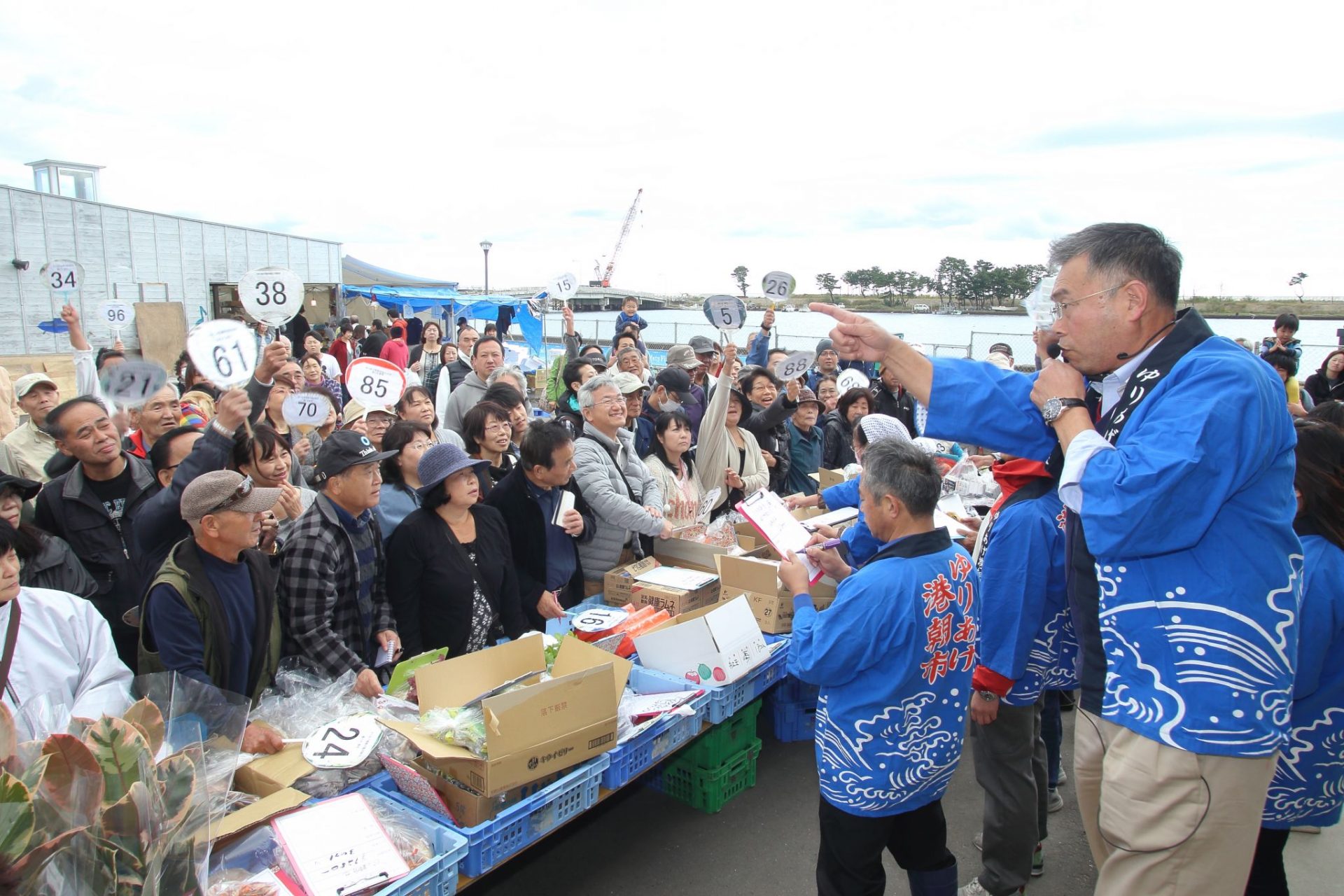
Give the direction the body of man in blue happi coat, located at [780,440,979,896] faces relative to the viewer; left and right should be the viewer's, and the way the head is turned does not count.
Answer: facing away from the viewer and to the left of the viewer

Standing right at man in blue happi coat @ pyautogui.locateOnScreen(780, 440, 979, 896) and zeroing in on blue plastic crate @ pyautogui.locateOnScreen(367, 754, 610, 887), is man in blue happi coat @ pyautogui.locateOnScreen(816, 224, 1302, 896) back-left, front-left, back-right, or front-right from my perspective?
back-left

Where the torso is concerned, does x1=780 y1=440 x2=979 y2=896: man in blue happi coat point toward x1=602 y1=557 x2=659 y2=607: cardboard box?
yes

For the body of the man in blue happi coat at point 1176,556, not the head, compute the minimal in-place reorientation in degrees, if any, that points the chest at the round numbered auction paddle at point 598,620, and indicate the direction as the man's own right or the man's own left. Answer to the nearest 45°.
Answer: approximately 45° to the man's own right

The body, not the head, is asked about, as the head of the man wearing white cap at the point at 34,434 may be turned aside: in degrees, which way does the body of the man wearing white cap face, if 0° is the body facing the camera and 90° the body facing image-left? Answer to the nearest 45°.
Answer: approximately 315°

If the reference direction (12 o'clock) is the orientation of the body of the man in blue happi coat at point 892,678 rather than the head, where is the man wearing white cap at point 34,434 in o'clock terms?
The man wearing white cap is roughly at 11 o'clock from the man in blue happi coat.

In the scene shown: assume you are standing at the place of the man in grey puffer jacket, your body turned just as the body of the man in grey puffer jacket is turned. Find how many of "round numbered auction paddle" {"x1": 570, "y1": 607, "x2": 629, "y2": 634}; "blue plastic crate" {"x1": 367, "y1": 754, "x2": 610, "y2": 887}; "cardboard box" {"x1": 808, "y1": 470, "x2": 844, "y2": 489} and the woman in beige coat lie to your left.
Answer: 2

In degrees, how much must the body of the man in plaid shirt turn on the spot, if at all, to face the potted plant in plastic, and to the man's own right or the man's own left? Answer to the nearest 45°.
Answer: approximately 45° to the man's own right

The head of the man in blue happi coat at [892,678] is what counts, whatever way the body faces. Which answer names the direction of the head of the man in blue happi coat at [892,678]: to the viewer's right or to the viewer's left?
to the viewer's left

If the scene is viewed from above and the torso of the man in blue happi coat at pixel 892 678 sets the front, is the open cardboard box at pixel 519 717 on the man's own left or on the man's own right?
on the man's own left

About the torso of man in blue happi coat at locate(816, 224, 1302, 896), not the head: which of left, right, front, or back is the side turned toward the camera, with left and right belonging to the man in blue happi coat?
left
